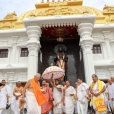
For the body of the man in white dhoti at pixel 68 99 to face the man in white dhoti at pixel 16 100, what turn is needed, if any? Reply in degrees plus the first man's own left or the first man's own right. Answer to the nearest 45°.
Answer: approximately 90° to the first man's own right

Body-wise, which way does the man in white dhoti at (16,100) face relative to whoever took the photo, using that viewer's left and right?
facing the viewer

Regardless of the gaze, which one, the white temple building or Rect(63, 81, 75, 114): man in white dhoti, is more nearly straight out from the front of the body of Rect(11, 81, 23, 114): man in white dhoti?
the man in white dhoti

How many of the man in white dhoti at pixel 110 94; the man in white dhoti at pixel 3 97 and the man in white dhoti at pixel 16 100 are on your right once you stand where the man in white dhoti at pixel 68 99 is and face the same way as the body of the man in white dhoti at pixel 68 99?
2

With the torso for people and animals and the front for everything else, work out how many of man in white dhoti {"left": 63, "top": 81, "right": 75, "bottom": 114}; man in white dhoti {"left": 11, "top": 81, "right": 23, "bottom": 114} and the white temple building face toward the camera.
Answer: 3

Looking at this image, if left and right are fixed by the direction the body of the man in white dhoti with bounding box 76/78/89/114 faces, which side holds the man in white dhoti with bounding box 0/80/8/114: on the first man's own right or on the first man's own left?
on the first man's own right

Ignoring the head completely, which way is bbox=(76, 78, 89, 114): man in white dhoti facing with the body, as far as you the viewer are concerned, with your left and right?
facing the viewer and to the left of the viewer

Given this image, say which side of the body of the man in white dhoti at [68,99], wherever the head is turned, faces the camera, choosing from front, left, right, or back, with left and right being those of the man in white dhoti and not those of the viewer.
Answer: front

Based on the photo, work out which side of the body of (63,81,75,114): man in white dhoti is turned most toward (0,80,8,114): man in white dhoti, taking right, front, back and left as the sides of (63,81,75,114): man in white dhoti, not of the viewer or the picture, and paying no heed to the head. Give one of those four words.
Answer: right

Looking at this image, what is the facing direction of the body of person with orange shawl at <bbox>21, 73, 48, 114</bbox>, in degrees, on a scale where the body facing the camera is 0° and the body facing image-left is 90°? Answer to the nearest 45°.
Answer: approximately 315°
